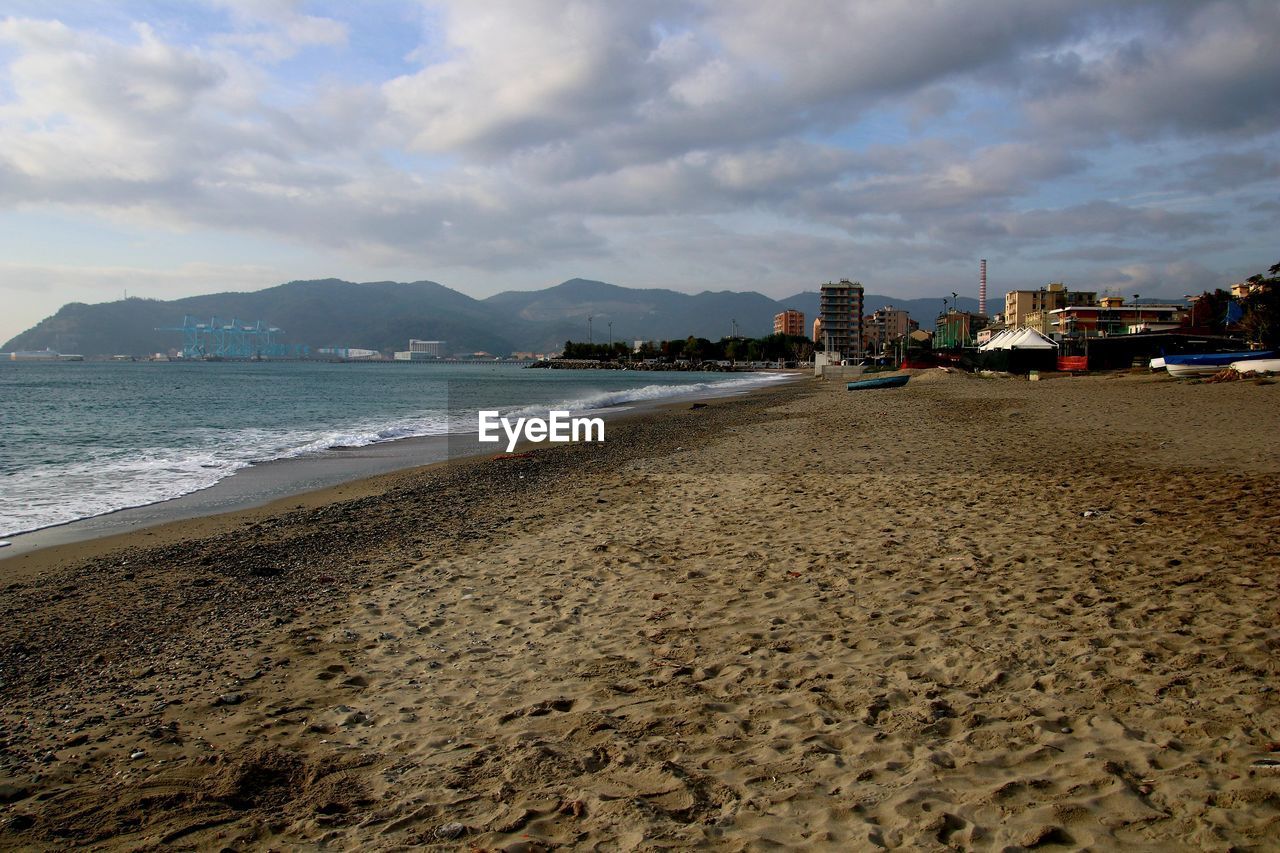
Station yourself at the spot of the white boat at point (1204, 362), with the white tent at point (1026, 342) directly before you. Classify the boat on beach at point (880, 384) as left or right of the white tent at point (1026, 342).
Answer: left
